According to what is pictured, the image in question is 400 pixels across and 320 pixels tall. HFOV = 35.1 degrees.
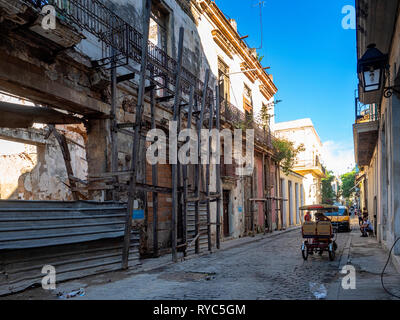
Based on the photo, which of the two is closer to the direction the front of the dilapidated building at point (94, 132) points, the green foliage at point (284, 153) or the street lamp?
the street lamp

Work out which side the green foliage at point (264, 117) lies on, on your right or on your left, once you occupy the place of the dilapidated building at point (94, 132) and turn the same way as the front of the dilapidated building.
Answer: on your left

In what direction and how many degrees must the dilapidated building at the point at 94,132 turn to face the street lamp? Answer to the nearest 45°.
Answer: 0° — it already faces it

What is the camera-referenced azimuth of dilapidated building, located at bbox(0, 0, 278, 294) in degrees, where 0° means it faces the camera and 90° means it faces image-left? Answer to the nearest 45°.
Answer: approximately 315°

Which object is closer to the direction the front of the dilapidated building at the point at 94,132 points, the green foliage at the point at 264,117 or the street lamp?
the street lamp

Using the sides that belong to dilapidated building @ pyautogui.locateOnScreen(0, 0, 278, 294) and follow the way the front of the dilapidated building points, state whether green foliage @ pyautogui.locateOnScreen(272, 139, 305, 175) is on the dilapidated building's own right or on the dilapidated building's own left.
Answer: on the dilapidated building's own left
